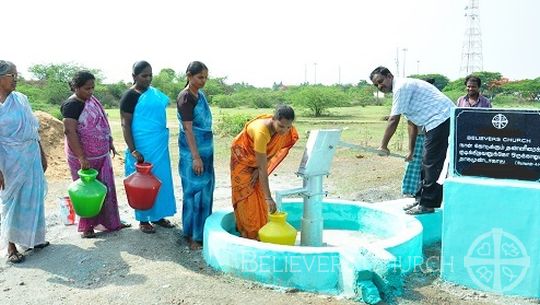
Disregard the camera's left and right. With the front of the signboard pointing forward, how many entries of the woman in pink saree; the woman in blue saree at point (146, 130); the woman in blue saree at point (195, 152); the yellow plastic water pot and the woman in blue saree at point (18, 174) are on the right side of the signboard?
5

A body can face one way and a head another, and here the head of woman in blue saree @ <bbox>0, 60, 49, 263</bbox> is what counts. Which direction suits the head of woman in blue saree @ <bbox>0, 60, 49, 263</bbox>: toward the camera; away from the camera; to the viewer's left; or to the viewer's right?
to the viewer's right

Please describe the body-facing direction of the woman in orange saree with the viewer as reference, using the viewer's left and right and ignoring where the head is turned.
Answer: facing the viewer and to the right of the viewer

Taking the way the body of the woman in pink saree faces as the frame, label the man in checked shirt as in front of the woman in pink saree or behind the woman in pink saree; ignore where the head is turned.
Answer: in front

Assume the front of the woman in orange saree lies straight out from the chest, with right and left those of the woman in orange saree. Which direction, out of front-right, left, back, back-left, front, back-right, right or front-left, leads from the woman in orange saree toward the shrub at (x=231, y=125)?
back-left

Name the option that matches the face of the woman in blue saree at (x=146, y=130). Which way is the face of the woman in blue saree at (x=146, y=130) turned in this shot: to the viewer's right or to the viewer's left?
to the viewer's right

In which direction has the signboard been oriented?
toward the camera

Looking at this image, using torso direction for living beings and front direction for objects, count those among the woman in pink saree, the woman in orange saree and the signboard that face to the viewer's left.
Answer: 0

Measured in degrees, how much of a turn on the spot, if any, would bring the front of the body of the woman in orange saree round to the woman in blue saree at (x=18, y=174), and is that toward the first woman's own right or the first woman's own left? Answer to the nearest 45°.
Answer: approximately 135° to the first woman's own right

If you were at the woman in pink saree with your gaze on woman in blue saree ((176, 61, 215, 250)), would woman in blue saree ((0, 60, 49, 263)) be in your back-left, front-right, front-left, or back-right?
back-right

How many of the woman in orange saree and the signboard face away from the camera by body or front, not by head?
0
